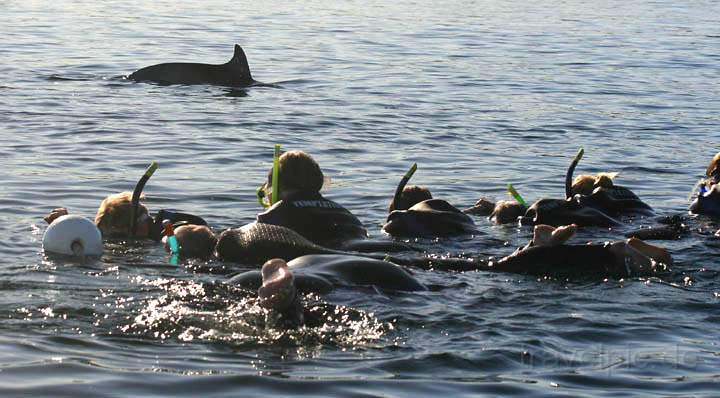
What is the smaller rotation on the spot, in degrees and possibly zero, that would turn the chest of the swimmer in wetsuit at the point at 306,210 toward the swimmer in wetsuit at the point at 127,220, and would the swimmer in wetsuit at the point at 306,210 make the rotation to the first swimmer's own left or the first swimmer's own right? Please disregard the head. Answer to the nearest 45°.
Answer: approximately 45° to the first swimmer's own left

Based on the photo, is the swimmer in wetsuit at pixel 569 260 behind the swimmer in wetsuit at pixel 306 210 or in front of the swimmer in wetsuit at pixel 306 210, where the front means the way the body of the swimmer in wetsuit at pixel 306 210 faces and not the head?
behind

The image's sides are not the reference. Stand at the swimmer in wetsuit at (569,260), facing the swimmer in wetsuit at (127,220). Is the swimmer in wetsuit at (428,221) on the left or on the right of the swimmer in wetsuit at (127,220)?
right

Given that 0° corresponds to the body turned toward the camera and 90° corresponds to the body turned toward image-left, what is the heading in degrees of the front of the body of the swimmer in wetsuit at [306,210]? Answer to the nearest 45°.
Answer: approximately 135°

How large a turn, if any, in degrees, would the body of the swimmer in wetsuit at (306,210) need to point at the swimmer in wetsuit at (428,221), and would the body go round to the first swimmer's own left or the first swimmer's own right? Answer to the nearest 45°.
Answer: approximately 90° to the first swimmer's own right

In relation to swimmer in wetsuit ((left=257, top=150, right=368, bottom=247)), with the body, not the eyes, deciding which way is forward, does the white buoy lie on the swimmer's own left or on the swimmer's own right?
on the swimmer's own left
